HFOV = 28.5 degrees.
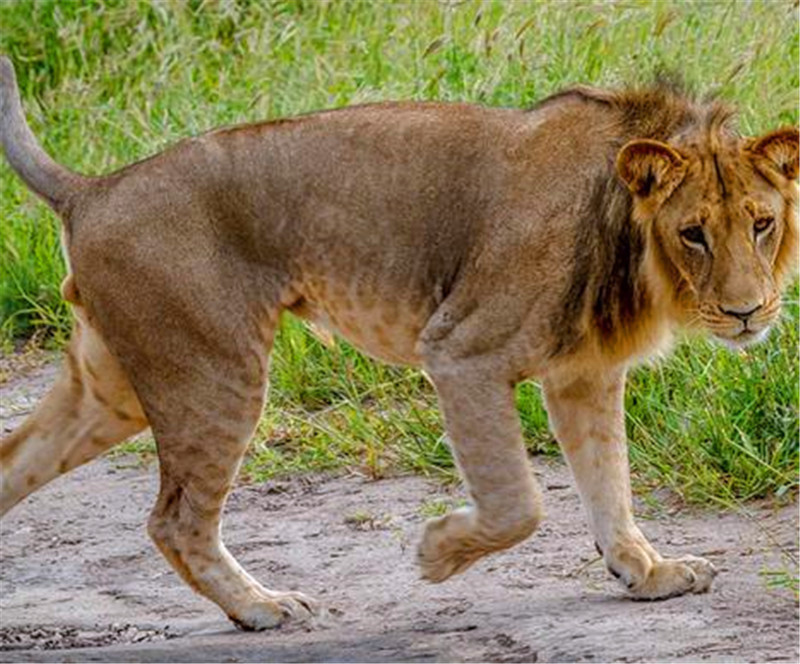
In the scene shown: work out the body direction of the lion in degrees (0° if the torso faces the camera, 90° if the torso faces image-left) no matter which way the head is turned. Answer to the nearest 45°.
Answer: approximately 270°
